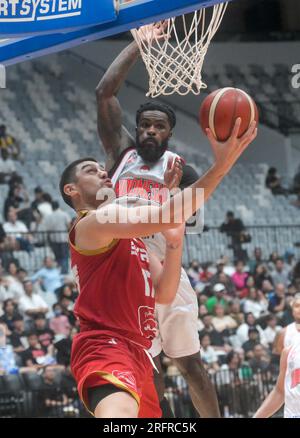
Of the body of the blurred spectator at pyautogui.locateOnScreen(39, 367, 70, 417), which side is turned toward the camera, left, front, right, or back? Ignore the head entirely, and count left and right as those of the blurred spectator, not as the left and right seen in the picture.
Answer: front

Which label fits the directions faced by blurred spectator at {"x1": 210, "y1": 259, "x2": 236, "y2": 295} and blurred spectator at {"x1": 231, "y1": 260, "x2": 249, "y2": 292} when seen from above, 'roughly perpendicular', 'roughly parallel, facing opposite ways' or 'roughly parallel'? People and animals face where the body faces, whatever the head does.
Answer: roughly parallel

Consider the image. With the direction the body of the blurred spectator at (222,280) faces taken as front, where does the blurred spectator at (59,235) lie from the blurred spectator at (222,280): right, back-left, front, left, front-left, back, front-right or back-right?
right

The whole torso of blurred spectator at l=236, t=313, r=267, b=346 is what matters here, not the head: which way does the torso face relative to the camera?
toward the camera

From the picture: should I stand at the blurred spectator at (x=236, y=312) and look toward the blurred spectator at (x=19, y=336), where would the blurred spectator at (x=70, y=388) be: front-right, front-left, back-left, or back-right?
front-left

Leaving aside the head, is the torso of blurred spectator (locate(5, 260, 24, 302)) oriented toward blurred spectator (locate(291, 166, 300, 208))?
no

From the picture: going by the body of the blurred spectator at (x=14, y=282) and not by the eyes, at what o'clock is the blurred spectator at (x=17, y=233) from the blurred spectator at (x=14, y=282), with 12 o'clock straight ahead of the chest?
the blurred spectator at (x=17, y=233) is roughly at 6 o'clock from the blurred spectator at (x=14, y=282).

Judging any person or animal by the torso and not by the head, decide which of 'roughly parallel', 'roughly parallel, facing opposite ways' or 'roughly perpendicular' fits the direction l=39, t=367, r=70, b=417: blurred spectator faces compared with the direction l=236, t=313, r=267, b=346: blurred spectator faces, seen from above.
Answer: roughly parallel

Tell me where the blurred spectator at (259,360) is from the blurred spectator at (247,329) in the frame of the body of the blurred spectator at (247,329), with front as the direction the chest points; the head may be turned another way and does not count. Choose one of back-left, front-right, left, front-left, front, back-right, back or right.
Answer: front

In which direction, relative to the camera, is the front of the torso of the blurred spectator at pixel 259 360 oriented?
toward the camera

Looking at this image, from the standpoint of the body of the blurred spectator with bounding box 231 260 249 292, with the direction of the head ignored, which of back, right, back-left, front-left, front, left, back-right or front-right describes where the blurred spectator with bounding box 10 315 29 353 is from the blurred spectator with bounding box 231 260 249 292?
front-right

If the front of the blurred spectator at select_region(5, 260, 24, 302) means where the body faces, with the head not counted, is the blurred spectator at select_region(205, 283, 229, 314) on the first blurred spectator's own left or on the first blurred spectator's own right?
on the first blurred spectator's own left
